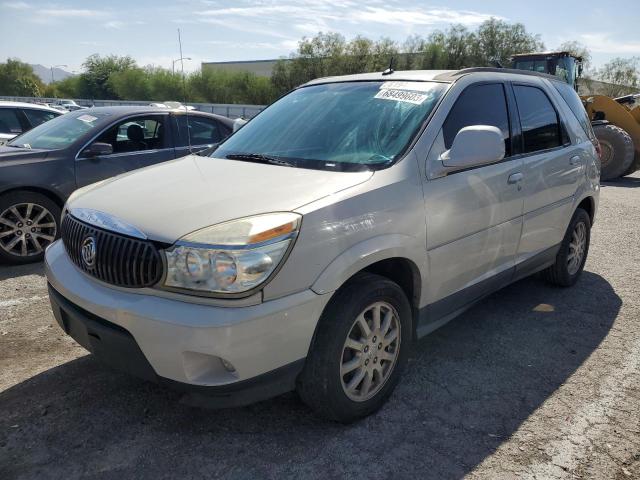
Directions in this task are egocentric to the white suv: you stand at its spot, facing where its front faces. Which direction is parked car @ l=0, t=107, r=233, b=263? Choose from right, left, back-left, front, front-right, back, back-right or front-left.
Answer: right

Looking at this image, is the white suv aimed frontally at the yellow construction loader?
no

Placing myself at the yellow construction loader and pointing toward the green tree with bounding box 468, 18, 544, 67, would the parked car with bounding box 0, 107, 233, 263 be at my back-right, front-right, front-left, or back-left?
back-left

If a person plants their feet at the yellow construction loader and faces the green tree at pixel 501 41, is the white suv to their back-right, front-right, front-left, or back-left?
back-left

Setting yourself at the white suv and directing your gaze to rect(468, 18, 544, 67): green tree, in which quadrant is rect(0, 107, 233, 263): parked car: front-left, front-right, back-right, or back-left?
front-left

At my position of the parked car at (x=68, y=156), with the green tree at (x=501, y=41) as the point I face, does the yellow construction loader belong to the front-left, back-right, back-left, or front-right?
front-right

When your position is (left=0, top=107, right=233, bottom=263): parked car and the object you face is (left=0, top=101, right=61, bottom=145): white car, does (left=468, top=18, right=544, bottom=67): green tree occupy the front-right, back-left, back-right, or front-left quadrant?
front-right

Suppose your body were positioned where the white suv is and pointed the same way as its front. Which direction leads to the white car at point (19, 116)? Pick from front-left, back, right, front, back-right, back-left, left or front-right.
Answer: right

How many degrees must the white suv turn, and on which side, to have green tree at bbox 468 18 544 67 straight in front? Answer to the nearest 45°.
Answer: approximately 135° to its right

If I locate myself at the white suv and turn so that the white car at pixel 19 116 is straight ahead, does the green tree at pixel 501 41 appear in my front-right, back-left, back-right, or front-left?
front-right

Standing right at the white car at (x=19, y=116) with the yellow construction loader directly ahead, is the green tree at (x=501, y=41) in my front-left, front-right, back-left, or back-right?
front-left

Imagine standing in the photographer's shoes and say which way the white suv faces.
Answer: facing the viewer and to the left of the viewer
